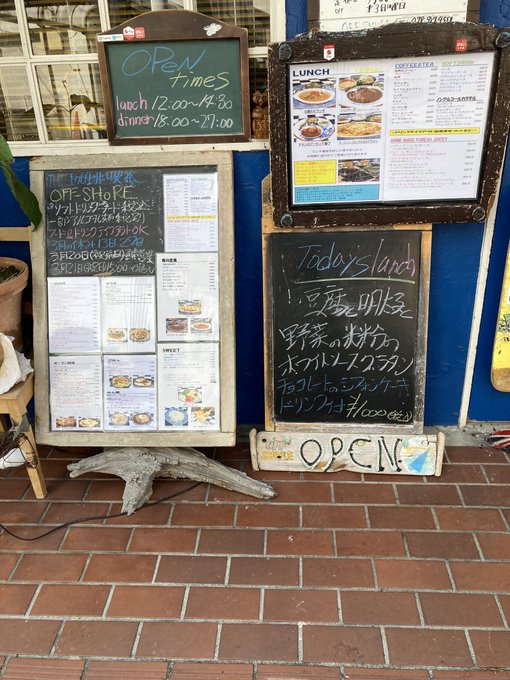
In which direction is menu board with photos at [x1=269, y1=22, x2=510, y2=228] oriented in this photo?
toward the camera

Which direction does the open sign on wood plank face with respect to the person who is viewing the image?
facing the viewer

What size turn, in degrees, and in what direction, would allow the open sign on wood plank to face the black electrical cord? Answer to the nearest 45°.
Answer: approximately 45° to its right

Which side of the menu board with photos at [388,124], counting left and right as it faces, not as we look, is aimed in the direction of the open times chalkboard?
right

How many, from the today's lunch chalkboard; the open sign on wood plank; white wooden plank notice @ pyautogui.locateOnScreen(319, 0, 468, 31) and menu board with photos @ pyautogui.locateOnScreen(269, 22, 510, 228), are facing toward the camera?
4

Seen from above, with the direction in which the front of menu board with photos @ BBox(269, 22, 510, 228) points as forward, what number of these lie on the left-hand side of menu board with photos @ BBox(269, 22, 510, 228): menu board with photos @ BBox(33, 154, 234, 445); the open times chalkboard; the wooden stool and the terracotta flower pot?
0

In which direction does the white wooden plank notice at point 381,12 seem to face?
toward the camera

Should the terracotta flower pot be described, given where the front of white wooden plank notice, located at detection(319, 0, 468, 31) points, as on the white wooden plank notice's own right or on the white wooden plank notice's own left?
on the white wooden plank notice's own right

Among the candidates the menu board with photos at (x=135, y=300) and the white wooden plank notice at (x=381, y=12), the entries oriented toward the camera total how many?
2

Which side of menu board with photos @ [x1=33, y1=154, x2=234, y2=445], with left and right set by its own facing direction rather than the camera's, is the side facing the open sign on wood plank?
left

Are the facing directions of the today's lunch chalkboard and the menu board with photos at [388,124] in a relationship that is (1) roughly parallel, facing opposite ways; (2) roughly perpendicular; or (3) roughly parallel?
roughly parallel

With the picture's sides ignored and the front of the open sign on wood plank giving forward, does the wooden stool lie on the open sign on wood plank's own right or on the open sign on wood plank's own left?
on the open sign on wood plank's own right

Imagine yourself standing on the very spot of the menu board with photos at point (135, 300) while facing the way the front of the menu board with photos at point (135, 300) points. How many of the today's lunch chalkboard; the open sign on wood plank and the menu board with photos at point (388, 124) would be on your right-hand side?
0

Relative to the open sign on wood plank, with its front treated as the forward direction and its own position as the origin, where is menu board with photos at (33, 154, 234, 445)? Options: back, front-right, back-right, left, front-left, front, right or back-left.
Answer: right
